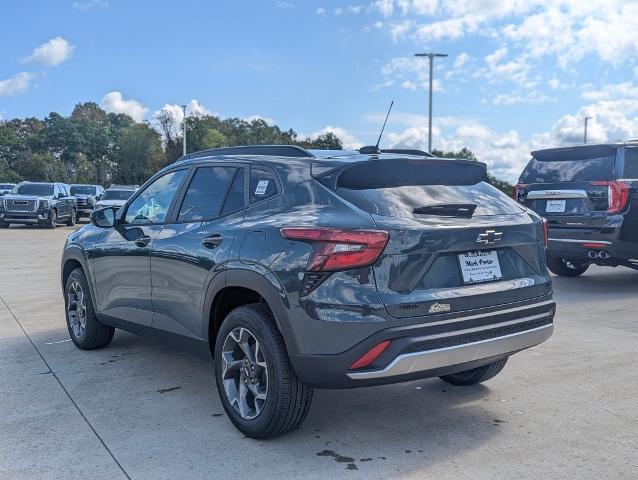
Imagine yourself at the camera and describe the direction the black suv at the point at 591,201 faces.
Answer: facing away from the viewer and to the right of the viewer

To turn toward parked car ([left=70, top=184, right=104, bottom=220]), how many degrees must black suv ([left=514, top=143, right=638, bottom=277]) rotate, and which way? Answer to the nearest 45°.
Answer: approximately 90° to its left

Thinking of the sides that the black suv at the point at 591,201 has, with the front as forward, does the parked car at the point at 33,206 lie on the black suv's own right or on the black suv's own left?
on the black suv's own left

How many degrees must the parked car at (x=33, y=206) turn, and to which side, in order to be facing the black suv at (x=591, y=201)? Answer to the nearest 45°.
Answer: approximately 45° to its left

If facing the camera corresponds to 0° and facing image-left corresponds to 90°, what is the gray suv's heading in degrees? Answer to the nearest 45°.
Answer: approximately 135°

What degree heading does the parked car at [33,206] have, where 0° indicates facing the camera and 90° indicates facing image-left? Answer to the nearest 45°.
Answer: approximately 45°

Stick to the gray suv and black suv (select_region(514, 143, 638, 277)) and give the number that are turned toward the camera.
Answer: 0

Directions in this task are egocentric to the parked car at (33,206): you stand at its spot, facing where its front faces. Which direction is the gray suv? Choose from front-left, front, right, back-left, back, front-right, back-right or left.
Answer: front-left

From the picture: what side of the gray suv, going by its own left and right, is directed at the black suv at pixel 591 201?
right

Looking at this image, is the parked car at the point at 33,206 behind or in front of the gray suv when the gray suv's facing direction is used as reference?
in front

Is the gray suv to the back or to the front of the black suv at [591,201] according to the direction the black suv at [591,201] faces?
to the back

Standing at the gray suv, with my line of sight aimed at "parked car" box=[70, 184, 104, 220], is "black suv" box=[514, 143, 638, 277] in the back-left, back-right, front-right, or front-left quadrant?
front-right

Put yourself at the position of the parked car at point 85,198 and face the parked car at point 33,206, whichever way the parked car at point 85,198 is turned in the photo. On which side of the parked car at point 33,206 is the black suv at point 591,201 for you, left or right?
left

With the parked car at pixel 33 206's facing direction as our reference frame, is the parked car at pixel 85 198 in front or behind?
behind
